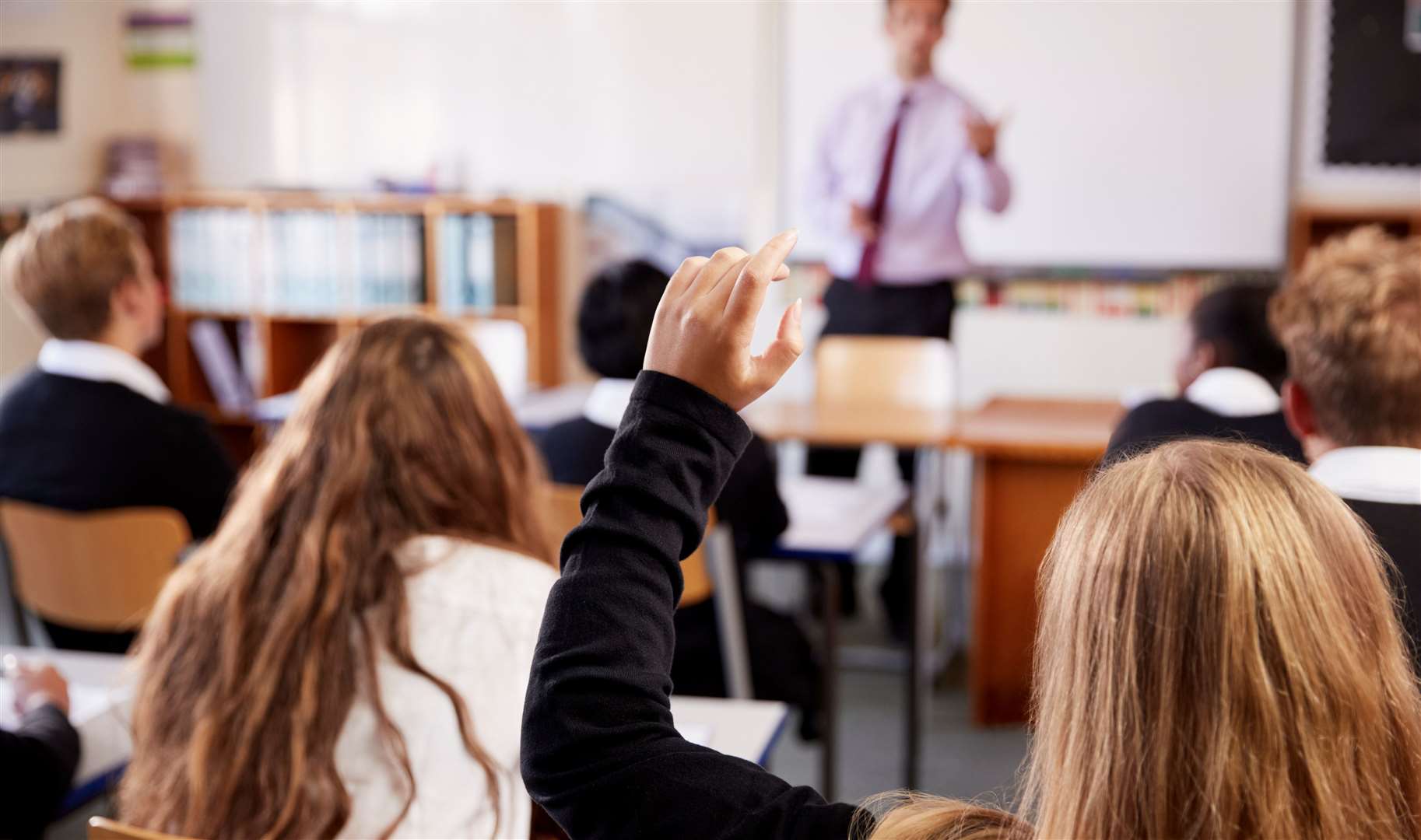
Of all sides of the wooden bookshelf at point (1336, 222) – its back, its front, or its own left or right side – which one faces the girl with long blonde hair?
front

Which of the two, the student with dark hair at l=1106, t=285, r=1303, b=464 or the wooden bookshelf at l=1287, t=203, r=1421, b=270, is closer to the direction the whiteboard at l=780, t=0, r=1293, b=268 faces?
the student with dark hair

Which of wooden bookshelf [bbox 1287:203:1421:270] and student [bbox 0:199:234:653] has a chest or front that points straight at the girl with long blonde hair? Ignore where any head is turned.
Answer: the wooden bookshelf

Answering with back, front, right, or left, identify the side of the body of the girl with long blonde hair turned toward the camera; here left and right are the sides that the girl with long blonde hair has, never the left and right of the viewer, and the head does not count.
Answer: back

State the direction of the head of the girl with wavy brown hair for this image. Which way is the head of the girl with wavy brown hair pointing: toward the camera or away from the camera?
away from the camera

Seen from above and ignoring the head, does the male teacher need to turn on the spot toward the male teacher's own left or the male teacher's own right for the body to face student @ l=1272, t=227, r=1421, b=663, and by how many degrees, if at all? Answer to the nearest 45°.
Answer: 0° — they already face them

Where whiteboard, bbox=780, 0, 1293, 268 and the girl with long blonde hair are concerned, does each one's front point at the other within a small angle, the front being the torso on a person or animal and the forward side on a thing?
yes

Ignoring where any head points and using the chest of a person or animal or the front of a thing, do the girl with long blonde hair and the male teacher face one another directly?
yes

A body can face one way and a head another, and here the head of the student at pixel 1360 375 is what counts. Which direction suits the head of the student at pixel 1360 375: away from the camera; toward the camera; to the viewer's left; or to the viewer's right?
away from the camera

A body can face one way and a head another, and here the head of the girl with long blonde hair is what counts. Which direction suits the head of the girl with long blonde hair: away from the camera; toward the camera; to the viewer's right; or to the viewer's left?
away from the camera

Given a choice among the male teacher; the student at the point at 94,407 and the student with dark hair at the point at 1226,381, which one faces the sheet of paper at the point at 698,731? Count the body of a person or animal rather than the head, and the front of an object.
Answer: the male teacher
